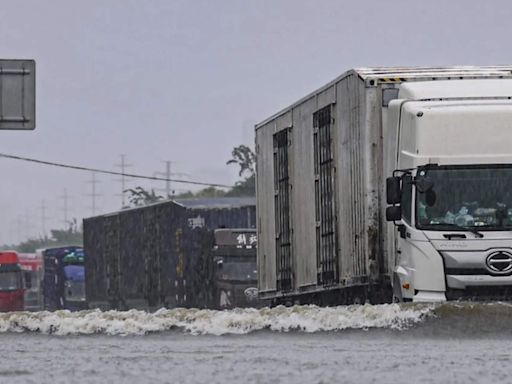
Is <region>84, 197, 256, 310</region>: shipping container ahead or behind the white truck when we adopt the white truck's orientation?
behind

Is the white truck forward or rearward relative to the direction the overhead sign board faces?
rearward

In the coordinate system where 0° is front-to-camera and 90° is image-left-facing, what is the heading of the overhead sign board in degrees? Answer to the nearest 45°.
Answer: approximately 180°

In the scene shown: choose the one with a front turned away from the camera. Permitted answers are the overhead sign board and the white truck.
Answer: the overhead sign board

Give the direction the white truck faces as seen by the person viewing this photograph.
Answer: facing the viewer and to the right of the viewer

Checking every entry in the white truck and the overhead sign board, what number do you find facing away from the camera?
1

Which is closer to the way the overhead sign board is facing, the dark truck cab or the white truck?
the dark truck cab
